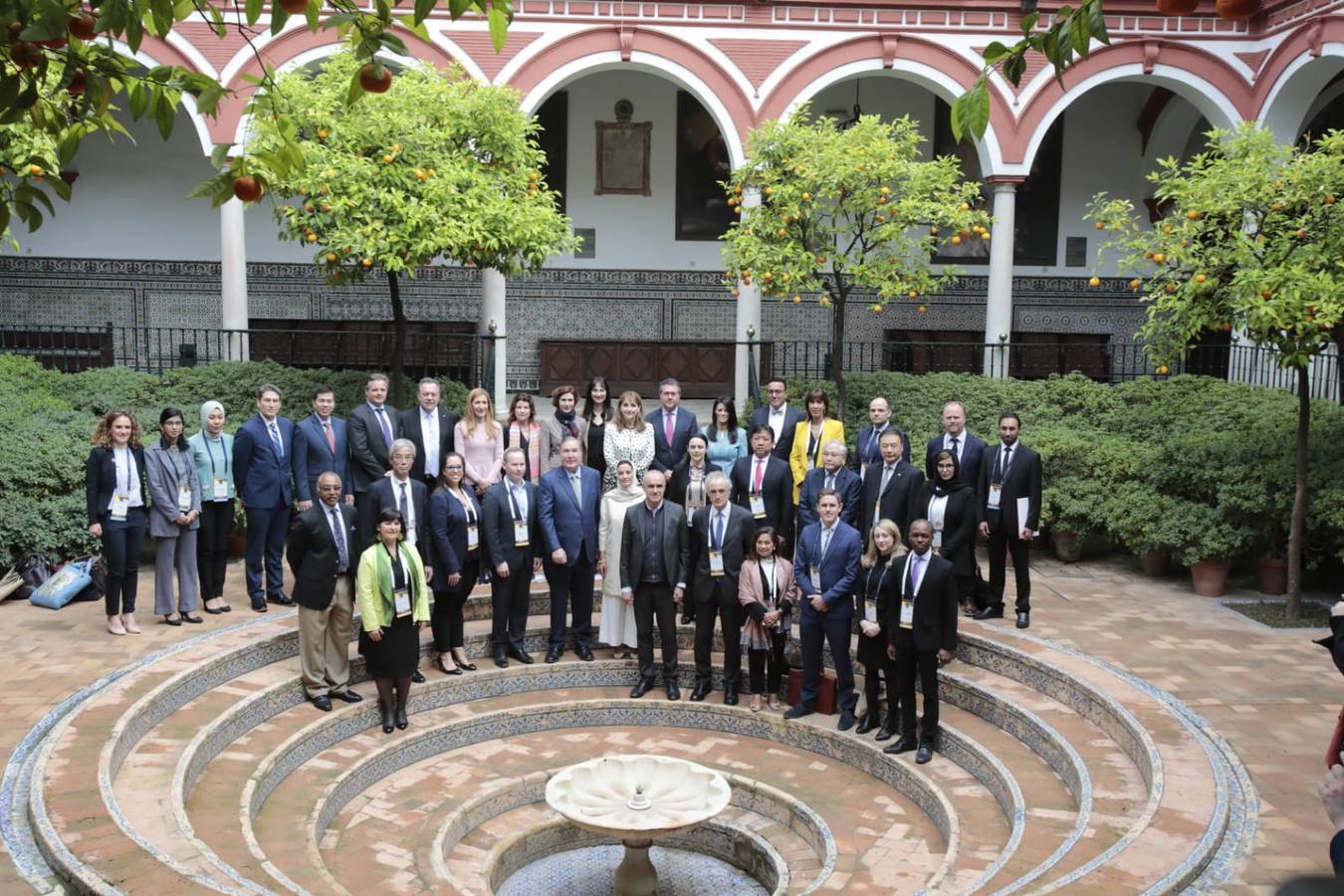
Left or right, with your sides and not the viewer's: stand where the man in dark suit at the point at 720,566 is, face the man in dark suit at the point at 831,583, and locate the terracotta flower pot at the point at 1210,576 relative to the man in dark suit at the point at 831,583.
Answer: left

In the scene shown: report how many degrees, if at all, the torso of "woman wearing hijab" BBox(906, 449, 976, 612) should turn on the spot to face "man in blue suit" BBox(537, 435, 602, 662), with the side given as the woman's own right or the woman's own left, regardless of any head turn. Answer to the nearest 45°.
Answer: approximately 45° to the woman's own right

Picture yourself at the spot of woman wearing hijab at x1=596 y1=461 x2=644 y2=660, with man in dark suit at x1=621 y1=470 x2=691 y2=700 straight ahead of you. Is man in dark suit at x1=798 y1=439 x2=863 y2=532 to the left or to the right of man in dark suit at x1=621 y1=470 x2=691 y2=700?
left

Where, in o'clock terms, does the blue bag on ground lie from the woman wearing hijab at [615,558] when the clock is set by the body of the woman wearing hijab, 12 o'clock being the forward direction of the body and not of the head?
The blue bag on ground is roughly at 3 o'clock from the woman wearing hijab.

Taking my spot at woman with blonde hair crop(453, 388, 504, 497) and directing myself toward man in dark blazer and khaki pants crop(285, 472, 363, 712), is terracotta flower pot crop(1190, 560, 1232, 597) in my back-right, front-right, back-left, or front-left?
back-left

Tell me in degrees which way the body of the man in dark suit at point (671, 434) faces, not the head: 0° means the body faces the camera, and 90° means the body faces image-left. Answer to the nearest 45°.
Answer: approximately 0°

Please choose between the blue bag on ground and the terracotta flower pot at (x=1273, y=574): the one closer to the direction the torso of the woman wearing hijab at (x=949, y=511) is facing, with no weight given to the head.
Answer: the blue bag on ground

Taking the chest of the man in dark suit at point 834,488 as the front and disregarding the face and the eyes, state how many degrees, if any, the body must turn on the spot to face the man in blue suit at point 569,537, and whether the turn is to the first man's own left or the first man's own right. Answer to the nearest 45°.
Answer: approximately 90° to the first man's own right
